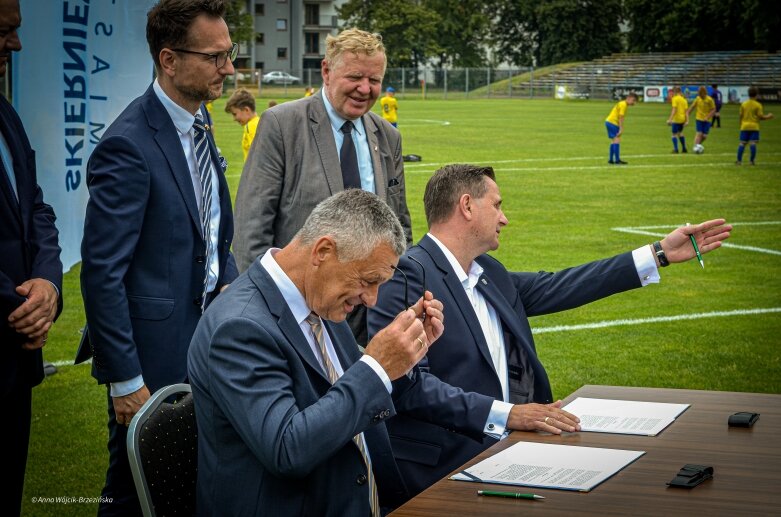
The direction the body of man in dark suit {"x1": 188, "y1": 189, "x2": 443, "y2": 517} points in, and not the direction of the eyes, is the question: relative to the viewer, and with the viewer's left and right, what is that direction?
facing the viewer and to the right of the viewer

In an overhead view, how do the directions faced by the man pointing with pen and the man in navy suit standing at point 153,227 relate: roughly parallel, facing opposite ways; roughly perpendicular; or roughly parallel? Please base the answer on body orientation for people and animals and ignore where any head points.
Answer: roughly parallel

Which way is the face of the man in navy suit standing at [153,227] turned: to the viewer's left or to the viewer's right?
to the viewer's right

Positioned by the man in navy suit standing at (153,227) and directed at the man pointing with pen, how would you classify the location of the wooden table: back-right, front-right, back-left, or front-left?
front-right

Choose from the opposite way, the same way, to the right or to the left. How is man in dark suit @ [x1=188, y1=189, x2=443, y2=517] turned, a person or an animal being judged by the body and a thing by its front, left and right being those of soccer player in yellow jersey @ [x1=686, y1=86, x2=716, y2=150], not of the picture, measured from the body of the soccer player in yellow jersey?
to the left

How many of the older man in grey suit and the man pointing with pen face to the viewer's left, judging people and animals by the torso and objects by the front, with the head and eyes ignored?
0

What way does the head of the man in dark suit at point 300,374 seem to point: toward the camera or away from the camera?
toward the camera

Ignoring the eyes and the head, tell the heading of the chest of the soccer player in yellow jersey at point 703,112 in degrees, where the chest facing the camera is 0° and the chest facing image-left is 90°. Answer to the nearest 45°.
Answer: approximately 45°

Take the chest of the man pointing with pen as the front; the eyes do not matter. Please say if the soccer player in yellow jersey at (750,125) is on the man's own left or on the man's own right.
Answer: on the man's own left

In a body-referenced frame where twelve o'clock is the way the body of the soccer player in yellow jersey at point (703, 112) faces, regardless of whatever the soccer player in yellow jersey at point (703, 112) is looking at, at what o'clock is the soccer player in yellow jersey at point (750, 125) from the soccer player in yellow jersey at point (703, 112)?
the soccer player in yellow jersey at point (750, 125) is roughly at 10 o'clock from the soccer player in yellow jersey at point (703, 112).

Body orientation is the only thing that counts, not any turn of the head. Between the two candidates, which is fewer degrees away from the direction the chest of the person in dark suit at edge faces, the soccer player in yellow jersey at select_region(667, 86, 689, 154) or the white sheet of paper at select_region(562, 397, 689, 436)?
the white sheet of paper

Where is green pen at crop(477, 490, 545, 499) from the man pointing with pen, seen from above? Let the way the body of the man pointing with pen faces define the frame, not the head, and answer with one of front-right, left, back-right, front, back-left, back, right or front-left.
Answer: front-right

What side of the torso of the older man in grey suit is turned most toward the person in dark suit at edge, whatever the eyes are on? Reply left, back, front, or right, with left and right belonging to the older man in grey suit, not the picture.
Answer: right
